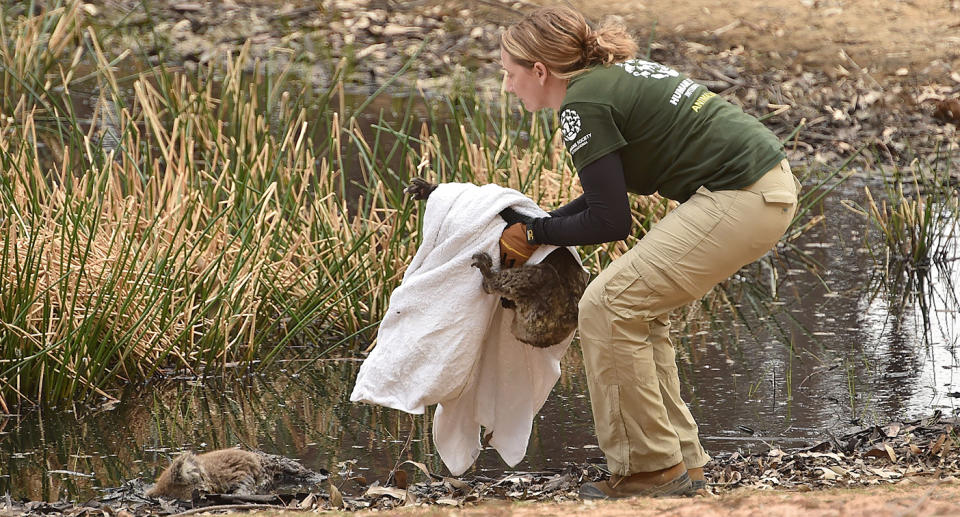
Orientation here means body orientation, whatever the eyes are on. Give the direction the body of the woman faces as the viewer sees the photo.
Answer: to the viewer's left

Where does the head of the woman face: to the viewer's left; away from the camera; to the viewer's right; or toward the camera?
to the viewer's left

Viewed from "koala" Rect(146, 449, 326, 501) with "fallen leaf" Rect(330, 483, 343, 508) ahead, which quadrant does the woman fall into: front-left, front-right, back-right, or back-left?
front-left
